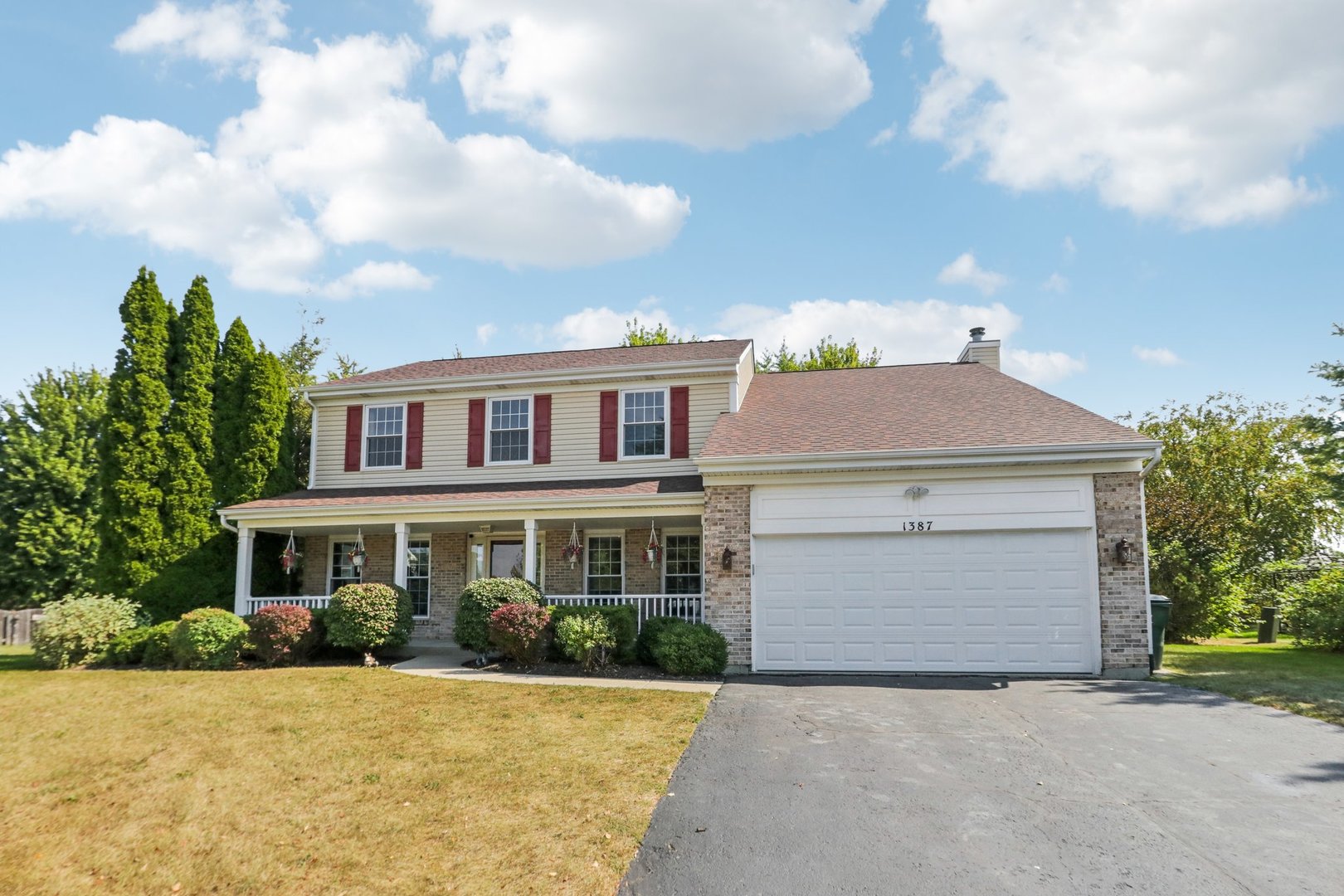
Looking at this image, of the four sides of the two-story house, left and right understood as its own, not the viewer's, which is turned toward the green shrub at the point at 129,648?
right

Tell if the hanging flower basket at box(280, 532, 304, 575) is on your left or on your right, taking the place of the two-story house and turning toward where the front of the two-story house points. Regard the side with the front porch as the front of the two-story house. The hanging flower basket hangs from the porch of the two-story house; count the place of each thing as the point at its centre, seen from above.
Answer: on your right

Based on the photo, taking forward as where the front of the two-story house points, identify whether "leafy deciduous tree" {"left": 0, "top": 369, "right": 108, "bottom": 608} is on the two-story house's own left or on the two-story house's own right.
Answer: on the two-story house's own right

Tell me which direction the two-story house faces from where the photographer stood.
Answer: facing the viewer

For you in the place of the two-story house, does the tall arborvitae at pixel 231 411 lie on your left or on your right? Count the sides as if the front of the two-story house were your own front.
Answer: on your right

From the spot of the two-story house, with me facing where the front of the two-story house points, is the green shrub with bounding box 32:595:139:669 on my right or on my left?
on my right

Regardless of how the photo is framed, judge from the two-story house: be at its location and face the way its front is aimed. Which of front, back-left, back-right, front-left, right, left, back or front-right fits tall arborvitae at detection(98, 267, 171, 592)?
right

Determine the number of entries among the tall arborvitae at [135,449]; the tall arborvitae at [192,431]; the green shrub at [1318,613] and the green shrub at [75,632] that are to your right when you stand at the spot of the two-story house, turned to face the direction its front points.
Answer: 3

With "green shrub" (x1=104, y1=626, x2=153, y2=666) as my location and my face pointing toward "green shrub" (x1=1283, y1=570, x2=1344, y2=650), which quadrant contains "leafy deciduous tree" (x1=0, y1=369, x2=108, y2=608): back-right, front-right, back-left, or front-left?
back-left

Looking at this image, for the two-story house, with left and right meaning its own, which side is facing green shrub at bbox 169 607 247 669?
right

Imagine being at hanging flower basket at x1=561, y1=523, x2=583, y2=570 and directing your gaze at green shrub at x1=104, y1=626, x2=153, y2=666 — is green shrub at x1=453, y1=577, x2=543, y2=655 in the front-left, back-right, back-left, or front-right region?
front-left
